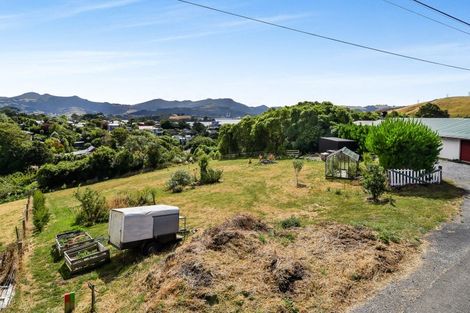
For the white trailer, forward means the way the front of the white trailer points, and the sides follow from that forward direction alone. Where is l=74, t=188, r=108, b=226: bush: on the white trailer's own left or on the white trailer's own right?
on the white trailer's own left

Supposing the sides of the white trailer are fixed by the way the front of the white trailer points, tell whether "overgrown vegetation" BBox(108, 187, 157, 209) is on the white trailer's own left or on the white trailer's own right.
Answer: on the white trailer's own left

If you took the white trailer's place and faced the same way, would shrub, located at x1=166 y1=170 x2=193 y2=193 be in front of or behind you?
in front

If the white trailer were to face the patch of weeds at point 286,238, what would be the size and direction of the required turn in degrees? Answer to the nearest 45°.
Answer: approximately 45° to its right

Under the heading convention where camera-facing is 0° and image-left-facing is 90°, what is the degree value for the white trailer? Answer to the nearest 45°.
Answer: approximately 225°

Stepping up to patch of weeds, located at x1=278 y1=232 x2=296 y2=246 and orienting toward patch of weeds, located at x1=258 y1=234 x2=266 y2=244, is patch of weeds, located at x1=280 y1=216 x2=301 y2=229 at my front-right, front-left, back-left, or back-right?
back-right

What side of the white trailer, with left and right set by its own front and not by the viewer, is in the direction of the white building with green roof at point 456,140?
front

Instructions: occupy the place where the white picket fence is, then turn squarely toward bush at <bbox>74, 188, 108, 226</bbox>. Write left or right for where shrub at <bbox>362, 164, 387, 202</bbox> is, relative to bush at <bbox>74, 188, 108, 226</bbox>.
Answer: left

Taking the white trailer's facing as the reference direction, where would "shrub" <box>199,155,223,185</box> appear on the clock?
The shrub is roughly at 11 o'clock from the white trailer.

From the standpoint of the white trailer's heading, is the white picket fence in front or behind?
in front
